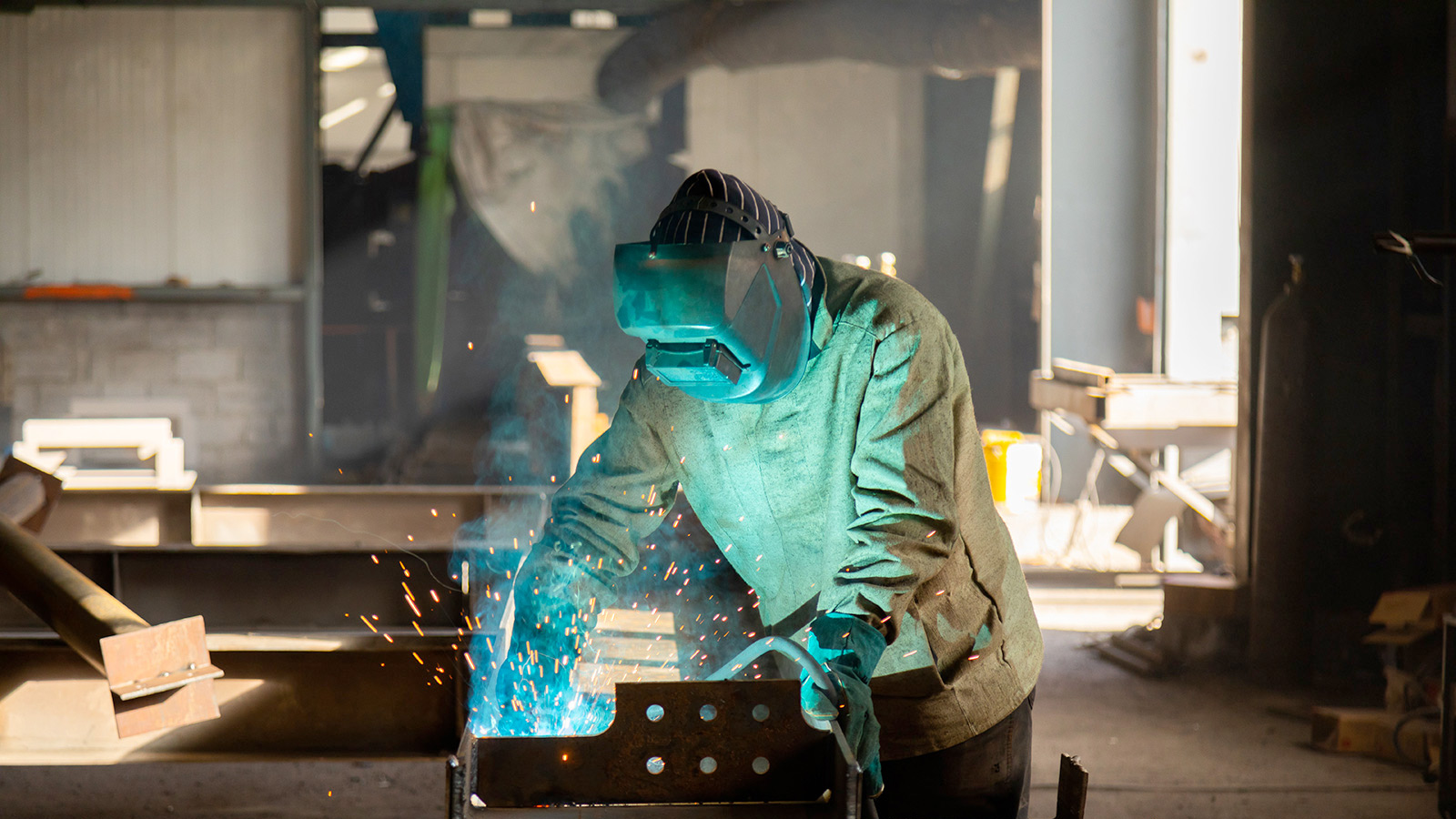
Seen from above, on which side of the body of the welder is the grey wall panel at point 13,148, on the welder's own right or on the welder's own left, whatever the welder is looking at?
on the welder's own right

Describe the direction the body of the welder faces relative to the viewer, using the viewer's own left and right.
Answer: facing the viewer and to the left of the viewer

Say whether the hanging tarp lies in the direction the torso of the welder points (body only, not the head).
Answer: no

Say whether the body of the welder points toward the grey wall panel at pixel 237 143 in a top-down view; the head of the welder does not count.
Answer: no

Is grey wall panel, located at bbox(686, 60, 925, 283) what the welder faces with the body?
no

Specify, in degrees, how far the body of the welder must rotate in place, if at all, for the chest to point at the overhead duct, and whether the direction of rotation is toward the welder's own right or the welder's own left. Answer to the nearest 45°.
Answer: approximately 135° to the welder's own right

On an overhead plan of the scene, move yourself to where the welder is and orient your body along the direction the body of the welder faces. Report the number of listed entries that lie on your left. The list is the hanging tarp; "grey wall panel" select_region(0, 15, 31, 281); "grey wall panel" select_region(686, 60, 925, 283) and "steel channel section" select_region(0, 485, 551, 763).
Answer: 0

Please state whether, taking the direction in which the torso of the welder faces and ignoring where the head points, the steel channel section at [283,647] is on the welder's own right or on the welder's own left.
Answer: on the welder's own right
